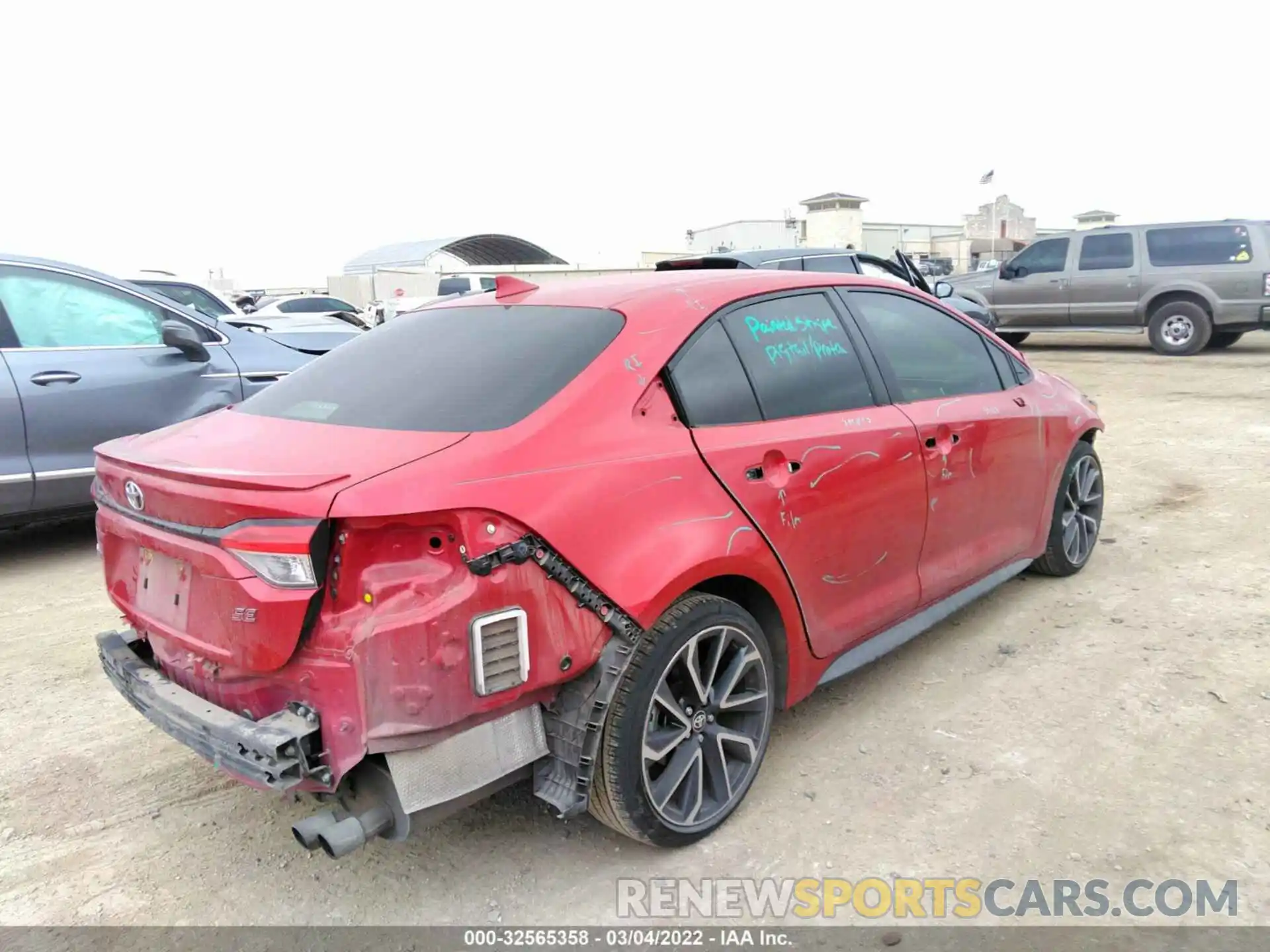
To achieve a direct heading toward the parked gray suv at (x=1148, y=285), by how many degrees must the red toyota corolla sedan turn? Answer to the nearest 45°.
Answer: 0° — it already faces it

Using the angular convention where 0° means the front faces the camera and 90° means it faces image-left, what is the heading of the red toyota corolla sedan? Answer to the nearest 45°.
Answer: approximately 225°
